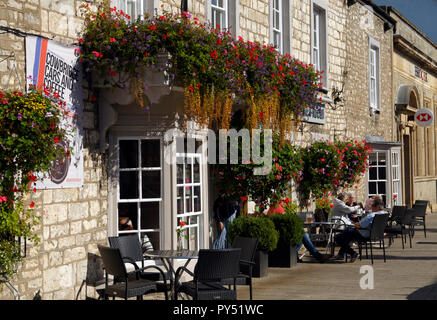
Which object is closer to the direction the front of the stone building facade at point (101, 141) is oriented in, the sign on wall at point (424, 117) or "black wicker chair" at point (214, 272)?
the black wicker chair

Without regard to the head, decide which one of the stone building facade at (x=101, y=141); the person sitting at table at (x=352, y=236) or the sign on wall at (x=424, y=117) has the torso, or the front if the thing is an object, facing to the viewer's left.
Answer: the person sitting at table

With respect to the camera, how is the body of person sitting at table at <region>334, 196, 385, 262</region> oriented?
to the viewer's left

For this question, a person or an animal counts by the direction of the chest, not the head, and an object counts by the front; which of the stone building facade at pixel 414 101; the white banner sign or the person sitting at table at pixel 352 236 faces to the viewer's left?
the person sitting at table
